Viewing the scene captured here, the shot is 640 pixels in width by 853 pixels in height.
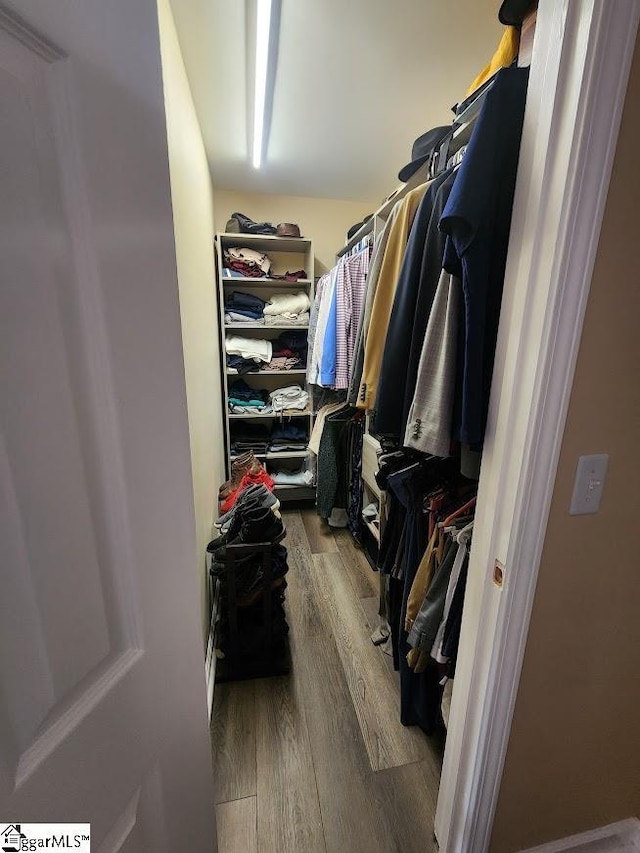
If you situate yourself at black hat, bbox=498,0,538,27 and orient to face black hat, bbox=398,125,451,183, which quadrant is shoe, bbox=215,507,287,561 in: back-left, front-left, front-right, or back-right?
front-left

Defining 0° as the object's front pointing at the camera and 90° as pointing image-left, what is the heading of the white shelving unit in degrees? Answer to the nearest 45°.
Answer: approximately 0°

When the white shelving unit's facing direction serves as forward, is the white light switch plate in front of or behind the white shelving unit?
in front

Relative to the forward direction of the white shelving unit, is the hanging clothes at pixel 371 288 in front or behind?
in front

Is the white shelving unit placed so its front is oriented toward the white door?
yes

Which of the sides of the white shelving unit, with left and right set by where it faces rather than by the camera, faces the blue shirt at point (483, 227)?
front

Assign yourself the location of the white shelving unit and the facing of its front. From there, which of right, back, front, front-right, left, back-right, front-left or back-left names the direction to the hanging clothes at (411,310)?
front

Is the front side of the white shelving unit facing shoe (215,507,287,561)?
yes

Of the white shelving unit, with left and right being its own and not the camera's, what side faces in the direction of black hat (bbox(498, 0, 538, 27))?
front

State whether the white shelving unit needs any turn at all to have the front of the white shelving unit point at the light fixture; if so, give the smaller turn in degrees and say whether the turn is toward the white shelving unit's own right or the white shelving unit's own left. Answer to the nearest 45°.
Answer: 0° — it already faces it

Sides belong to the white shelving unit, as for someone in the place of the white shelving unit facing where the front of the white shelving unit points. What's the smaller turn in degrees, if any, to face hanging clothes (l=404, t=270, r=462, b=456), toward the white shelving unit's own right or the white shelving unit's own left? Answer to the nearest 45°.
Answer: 0° — it already faces it
